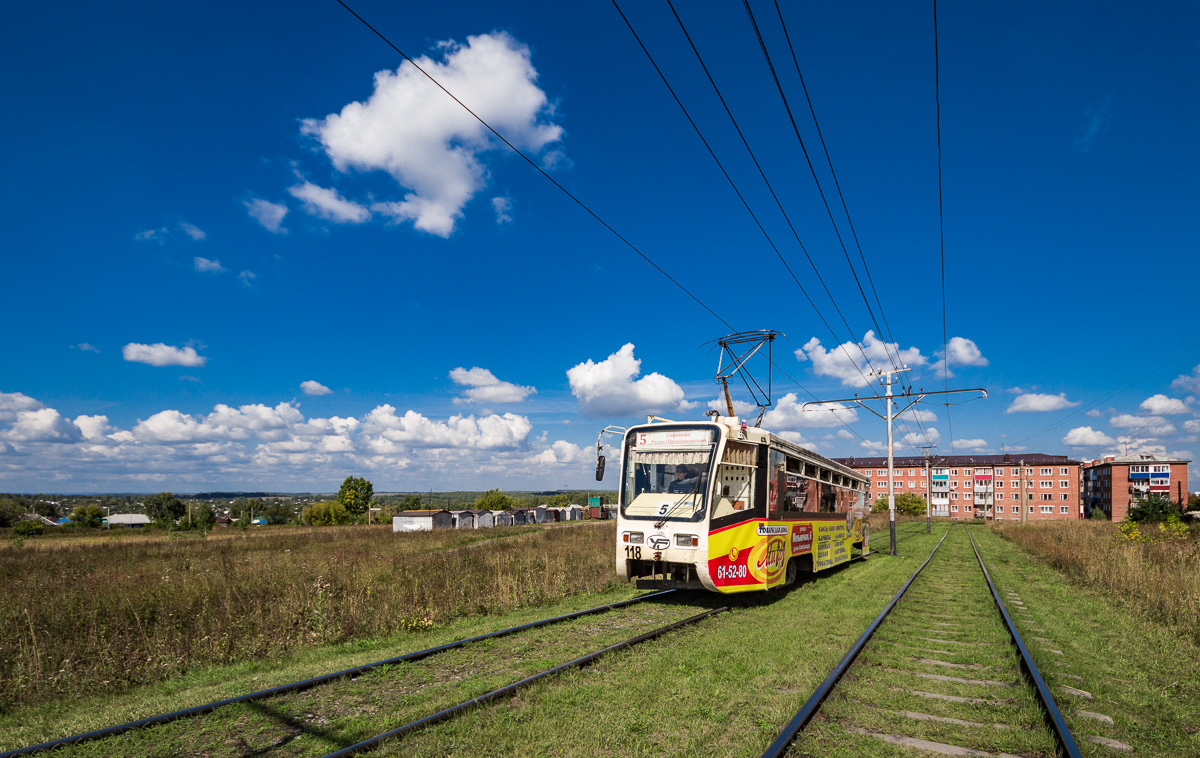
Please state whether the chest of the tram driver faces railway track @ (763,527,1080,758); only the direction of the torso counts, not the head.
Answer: no

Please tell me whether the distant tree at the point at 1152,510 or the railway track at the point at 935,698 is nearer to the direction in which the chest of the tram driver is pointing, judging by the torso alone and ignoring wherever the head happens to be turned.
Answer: the railway track

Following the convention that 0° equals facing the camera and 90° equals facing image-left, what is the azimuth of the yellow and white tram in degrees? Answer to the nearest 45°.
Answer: approximately 45°

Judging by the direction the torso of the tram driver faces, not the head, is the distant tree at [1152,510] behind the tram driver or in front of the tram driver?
behind

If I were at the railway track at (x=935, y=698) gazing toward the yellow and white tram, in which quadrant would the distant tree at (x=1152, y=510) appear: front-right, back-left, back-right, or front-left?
front-right

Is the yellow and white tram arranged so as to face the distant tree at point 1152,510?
no

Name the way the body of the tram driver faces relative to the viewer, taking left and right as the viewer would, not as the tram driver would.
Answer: facing the viewer and to the left of the viewer
